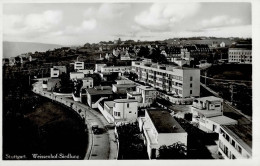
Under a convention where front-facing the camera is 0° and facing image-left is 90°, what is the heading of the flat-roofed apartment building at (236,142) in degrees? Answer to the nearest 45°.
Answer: approximately 45°
